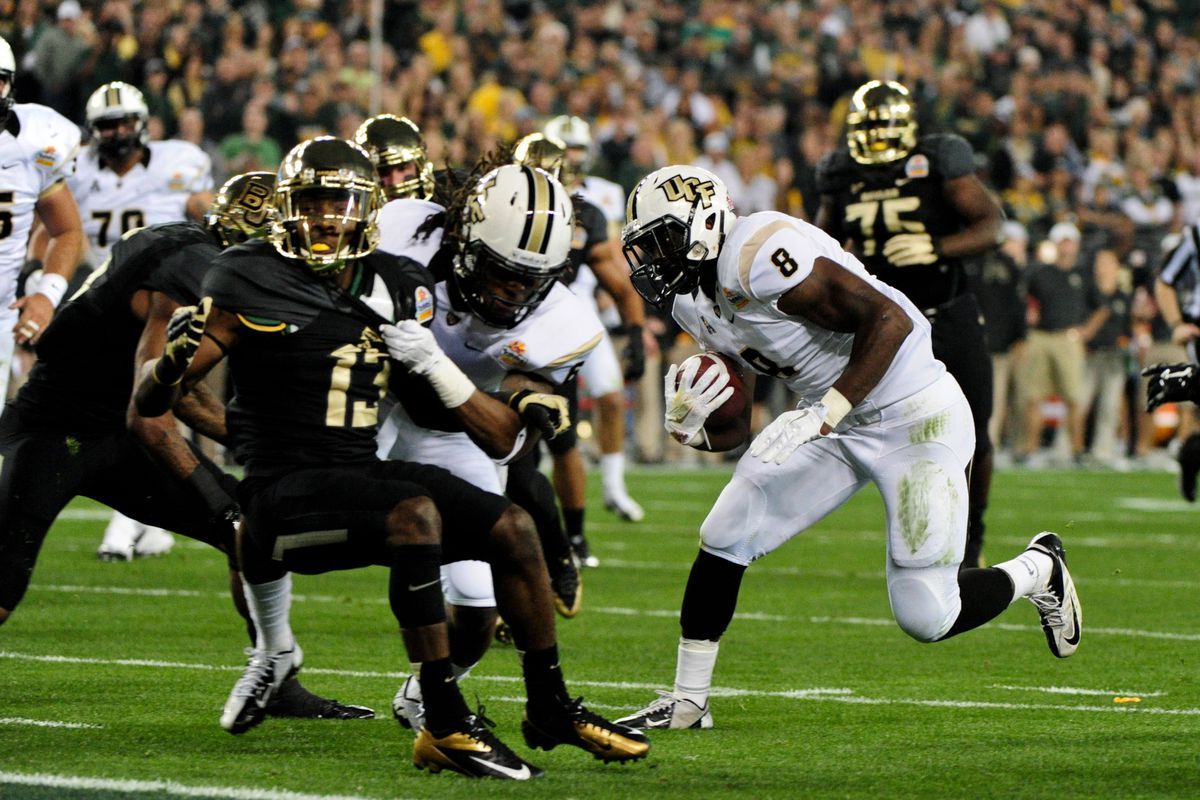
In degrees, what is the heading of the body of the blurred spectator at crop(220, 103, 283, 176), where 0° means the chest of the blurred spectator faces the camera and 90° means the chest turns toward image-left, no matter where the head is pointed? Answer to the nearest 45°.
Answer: approximately 0°

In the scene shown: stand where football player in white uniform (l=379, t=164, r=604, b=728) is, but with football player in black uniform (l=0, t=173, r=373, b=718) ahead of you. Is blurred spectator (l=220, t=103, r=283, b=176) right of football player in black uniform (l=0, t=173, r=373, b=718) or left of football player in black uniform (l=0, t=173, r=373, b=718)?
right

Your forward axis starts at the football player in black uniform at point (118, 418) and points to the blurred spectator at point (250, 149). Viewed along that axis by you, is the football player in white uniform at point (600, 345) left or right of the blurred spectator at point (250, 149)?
right

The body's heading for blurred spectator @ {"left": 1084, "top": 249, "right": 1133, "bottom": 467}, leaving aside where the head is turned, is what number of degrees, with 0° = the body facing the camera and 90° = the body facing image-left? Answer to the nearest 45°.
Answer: approximately 0°
